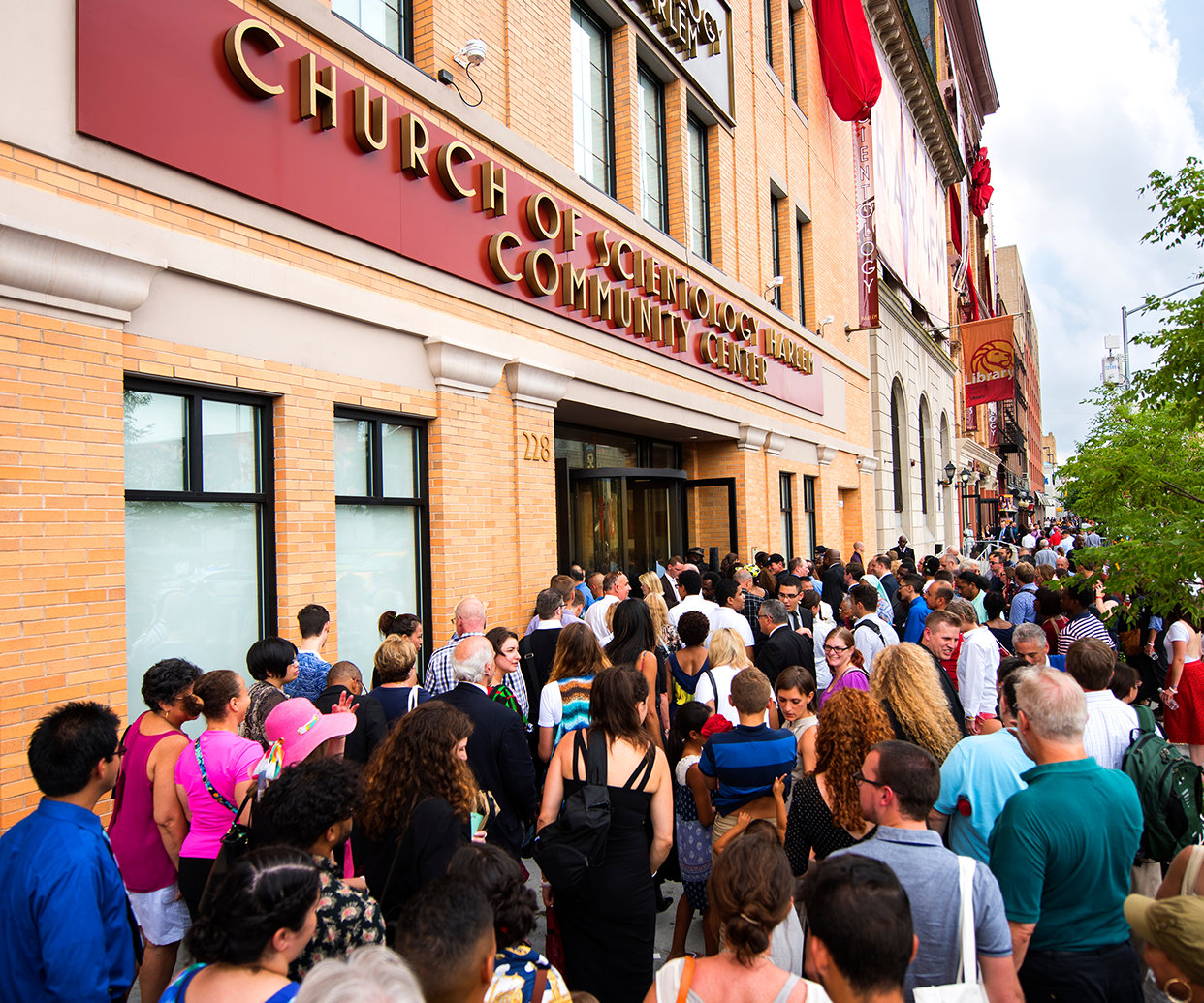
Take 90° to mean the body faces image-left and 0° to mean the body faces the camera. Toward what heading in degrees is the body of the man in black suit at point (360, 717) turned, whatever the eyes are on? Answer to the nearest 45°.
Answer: approximately 225°

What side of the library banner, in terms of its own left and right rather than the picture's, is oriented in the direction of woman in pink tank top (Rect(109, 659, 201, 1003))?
front

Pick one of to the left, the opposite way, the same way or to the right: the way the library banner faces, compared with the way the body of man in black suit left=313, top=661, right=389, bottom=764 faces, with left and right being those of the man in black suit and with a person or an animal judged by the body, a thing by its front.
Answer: the opposite way

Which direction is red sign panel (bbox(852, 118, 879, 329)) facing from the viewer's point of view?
toward the camera

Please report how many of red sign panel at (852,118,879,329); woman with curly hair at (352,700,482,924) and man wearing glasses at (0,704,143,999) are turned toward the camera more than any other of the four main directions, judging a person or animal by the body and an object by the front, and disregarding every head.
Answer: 1

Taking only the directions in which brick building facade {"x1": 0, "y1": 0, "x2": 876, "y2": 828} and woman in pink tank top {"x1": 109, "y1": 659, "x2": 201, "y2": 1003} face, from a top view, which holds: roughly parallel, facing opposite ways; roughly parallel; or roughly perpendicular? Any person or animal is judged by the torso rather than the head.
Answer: roughly perpendicular

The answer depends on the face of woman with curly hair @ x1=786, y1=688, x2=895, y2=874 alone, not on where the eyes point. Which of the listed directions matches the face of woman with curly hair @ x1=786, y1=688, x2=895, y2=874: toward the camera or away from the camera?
away from the camera

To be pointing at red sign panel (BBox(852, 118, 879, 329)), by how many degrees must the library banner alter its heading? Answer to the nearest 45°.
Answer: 0° — it already faces it

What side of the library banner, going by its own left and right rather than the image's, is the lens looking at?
front

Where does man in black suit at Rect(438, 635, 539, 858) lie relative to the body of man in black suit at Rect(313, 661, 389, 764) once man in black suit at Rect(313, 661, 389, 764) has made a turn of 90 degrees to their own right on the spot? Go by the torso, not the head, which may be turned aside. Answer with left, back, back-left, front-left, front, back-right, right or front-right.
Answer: front

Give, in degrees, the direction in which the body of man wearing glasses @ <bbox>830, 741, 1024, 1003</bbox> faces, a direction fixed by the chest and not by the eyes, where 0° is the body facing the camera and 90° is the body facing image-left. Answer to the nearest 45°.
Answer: approximately 135°

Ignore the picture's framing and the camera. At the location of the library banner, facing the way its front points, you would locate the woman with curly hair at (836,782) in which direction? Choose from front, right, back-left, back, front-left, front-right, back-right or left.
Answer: front

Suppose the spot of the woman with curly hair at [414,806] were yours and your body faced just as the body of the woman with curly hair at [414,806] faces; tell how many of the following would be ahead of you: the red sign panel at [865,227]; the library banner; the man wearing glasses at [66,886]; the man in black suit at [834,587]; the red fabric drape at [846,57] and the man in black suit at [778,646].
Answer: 5

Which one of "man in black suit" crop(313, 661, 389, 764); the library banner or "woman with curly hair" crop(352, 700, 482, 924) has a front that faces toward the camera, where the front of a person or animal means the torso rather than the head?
the library banner
